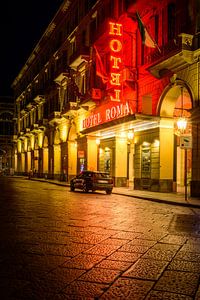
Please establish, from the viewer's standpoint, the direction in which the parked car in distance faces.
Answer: facing away from the viewer and to the left of the viewer

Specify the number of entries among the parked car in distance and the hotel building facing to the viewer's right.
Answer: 0

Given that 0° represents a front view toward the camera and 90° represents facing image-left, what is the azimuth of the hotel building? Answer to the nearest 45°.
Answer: approximately 45°

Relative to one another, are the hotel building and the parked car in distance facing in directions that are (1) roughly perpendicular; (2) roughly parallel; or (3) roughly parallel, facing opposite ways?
roughly perpendicular
